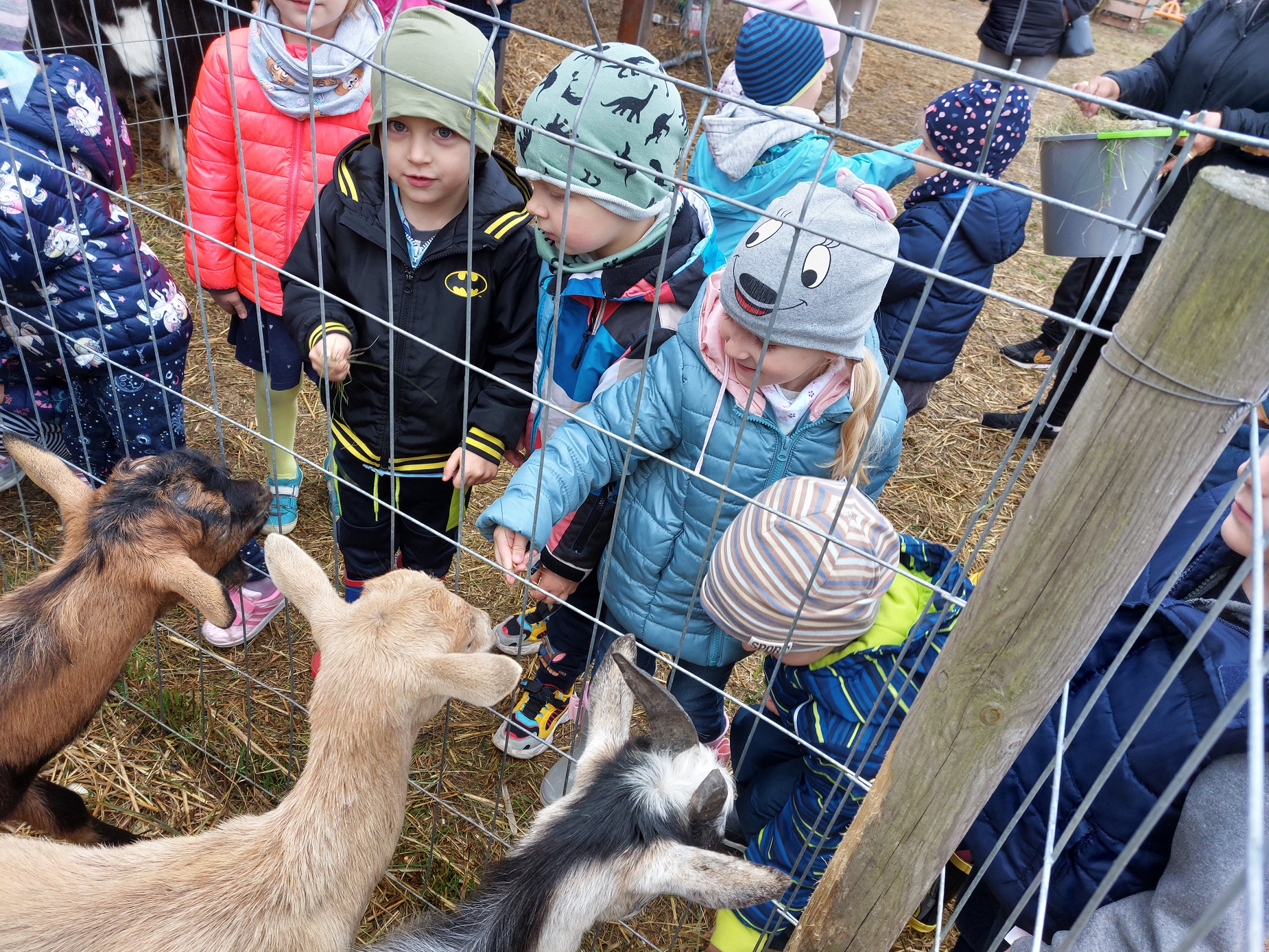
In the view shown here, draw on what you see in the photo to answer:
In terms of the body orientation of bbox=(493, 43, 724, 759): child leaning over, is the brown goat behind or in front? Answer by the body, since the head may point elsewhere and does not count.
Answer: in front

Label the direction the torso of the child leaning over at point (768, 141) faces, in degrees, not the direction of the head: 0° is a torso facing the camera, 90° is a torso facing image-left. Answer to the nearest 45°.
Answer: approximately 225°

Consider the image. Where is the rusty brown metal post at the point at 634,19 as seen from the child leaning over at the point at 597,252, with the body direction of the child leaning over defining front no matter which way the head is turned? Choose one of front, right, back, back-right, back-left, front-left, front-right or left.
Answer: back-right

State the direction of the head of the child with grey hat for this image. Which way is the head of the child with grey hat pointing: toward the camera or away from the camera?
toward the camera

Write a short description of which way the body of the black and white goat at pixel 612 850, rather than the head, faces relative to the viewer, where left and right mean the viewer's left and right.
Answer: facing away from the viewer and to the right of the viewer

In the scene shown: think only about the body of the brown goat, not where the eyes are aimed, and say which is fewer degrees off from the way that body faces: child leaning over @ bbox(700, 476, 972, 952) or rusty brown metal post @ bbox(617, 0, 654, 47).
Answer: the rusty brown metal post

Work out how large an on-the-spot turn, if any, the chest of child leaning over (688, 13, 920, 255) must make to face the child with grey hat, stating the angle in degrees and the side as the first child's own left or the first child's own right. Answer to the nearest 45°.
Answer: approximately 135° to the first child's own right

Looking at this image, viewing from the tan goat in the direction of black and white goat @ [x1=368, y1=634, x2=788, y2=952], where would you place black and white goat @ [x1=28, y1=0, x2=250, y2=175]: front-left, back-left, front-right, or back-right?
back-left
